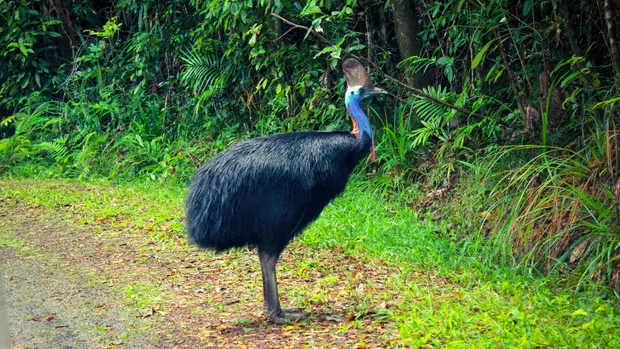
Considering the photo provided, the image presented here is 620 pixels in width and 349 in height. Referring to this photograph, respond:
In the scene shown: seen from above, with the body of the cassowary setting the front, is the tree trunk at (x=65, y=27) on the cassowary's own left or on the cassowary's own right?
on the cassowary's own left

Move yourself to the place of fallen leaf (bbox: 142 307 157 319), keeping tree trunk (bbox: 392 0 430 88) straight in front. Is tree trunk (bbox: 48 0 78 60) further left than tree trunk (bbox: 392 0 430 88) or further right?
left

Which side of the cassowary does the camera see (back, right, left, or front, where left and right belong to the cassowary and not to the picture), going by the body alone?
right

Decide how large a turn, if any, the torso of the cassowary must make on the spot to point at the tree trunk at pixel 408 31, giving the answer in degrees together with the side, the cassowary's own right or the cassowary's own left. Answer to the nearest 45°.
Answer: approximately 45° to the cassowary's own left

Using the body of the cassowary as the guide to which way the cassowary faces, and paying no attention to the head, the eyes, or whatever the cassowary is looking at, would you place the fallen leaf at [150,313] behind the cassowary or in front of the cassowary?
behind

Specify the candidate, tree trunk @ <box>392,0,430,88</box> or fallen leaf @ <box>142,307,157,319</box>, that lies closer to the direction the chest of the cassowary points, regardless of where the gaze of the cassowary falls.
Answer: the tree trunk
